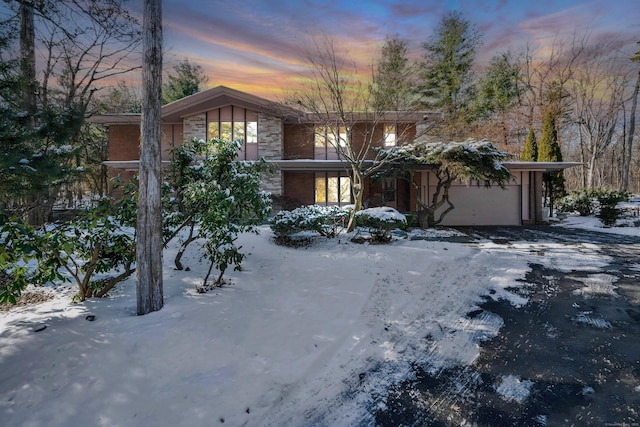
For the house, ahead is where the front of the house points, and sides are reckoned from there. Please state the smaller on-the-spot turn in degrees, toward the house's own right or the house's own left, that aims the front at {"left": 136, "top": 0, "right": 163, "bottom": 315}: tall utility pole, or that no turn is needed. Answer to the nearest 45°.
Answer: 0° — it already faces it

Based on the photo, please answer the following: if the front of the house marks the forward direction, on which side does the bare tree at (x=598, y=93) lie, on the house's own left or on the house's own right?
on the house's own left

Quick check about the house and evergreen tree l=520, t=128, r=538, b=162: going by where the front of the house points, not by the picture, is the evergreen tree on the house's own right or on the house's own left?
on the house's own left

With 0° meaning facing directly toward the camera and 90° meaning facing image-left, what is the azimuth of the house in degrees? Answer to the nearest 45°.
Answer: approximately 0°

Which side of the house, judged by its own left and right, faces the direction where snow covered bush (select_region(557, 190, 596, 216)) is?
left

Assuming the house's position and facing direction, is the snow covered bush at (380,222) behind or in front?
in front

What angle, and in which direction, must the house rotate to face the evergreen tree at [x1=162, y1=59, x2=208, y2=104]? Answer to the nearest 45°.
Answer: approximately 135° to its right

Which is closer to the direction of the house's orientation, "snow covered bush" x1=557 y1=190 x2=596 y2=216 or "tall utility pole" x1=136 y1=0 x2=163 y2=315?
the tall utility pole

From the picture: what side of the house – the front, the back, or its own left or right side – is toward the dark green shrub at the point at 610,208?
left

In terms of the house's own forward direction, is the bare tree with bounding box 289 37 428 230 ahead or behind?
ahead
